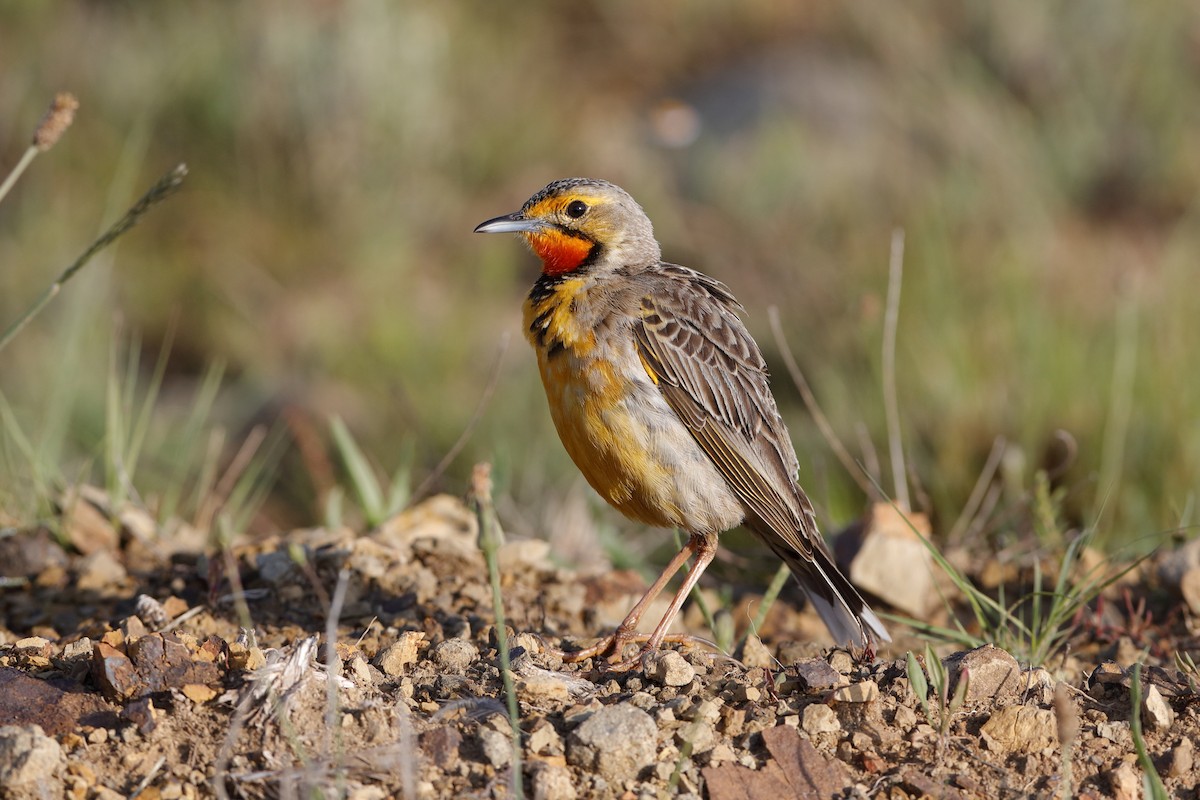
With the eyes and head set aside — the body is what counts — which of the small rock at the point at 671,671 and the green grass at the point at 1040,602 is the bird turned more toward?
the small rock

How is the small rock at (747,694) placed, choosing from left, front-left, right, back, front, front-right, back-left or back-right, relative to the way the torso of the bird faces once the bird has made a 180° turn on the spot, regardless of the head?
right

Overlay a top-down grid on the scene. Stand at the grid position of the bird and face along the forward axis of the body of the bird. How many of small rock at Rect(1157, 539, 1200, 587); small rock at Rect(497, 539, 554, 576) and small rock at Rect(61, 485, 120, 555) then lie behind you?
1

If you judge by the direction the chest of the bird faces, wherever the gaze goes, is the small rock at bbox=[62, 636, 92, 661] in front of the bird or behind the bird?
in front

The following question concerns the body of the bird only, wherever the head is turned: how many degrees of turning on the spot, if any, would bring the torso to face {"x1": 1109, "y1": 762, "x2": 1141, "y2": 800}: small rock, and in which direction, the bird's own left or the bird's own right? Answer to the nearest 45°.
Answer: approximately 135° to the bird's own left

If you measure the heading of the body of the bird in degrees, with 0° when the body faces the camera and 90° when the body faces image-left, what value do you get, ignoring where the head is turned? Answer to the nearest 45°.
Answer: approximately 90°

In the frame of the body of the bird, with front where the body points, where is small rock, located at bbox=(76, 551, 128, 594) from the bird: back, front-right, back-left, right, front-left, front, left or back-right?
front

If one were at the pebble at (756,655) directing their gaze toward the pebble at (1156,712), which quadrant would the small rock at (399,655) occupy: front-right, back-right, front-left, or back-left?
back-right

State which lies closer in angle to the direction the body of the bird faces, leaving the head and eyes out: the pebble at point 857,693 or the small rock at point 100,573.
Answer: the small rock

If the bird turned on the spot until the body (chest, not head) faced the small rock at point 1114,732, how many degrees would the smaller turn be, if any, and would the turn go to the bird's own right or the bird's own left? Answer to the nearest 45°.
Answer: approximately 135° to the bird's own left

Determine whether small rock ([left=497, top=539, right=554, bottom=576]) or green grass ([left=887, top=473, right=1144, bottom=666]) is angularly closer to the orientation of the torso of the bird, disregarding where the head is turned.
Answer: the small rock

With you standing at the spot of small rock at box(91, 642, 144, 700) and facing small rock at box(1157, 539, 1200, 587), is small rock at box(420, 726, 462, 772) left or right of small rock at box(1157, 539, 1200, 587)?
right
